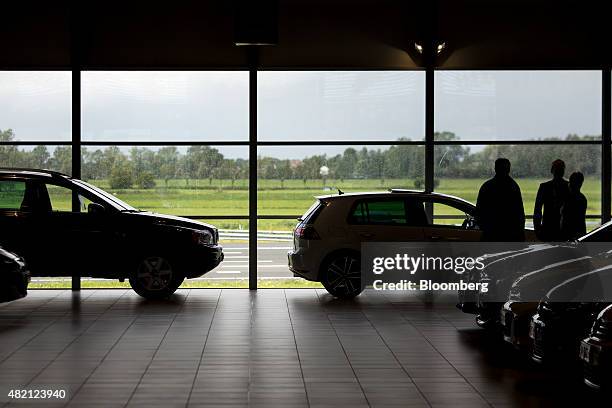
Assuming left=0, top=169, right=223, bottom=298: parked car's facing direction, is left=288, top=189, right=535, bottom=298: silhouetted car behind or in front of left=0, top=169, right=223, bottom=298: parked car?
in front

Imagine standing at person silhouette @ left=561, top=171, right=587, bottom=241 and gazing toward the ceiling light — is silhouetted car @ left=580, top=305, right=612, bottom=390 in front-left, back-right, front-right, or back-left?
back-left

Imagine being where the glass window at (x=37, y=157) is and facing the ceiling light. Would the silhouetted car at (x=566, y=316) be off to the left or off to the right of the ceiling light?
right

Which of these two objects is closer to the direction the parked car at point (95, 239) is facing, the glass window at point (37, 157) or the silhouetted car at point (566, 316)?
the silhouetted car

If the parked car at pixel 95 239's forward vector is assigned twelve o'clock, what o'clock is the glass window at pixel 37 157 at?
The glass window is roughly at 8 o'clock from the parked car.

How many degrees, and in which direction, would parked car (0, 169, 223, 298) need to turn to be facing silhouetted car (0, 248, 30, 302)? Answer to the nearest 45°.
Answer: approximately 135° to its right

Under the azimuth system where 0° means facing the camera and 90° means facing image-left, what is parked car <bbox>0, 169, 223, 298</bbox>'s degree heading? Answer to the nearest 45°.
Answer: approximately 270°

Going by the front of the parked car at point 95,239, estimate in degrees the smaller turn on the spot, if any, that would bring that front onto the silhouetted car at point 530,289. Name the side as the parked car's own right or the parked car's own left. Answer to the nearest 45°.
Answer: approximately 45° to the parked car's own right

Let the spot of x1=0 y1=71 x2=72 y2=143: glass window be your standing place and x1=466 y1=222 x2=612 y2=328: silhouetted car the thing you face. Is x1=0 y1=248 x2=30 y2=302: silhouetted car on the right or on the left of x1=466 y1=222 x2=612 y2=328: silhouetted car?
right

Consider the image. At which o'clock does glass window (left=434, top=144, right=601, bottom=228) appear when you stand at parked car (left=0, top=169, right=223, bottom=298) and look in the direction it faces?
The glass window is roughly at 12 o'clock from the parked car.

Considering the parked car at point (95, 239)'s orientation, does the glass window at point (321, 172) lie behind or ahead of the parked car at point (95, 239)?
ahead

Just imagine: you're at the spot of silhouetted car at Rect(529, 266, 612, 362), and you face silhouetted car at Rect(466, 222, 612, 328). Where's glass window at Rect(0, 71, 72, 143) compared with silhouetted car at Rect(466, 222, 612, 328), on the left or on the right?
left

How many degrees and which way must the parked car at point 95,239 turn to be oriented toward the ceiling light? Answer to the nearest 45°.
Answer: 0° — it already faces it
